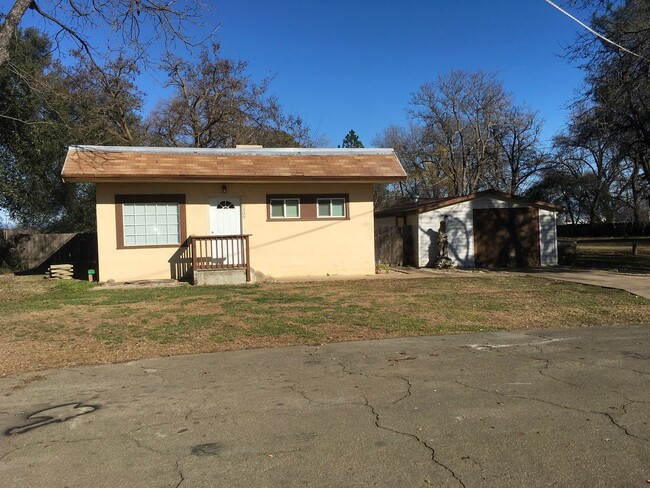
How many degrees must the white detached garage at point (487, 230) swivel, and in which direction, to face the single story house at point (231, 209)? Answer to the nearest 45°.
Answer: approximately 45° to its right

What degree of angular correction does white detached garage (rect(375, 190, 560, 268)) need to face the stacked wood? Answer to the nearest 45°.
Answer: approximately 45° to its right

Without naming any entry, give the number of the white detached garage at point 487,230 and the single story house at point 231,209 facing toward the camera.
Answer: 2

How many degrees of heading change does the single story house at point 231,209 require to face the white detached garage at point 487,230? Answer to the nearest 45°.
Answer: approximately 90° to its left

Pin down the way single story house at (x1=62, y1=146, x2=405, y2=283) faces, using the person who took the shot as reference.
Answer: facing the viewer

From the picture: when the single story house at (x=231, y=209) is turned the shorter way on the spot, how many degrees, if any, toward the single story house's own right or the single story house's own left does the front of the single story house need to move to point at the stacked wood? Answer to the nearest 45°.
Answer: approximately 90° to the single story house's own right

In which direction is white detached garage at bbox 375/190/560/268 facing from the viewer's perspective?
toward the camera
